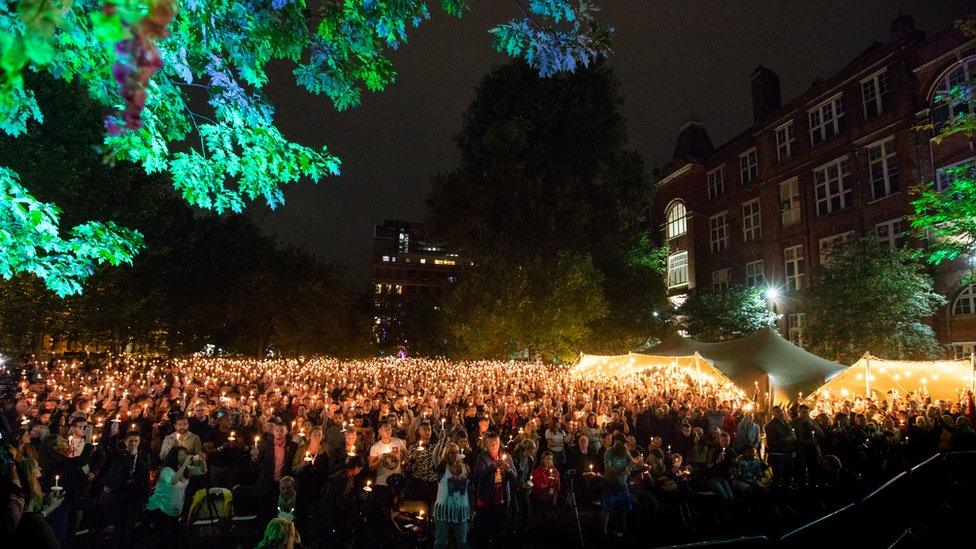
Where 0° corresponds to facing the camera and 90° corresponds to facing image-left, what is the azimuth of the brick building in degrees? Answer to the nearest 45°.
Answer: approximately 45°

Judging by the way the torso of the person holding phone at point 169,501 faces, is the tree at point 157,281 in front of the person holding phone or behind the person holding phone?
behind

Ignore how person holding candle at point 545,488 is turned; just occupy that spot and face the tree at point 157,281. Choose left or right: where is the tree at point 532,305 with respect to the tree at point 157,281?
right

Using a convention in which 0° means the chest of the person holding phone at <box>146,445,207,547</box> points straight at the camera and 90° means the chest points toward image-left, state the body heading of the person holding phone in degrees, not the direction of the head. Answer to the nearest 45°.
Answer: approximately 315°

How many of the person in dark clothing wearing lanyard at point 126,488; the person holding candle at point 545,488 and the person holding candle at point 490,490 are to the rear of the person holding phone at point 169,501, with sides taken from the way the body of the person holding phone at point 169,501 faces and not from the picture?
1

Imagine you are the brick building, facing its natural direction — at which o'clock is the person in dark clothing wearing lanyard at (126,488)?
The person in dark clothing wearing lanyard is roughly at 11 o'clock from the brick building.

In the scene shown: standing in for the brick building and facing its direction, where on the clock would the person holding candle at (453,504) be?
The person holding candle is roughly at 11 o'clock from the brick building.

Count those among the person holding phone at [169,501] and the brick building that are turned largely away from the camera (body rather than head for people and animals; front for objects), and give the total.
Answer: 0

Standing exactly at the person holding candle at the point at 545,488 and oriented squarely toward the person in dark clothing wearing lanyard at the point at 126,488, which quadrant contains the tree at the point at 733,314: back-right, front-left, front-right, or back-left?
back-right

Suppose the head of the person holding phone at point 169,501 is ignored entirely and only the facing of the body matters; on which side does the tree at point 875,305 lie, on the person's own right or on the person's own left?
on the person's own left

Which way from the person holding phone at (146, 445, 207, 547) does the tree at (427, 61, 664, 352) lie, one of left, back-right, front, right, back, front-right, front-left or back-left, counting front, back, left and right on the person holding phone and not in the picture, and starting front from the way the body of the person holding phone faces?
left
